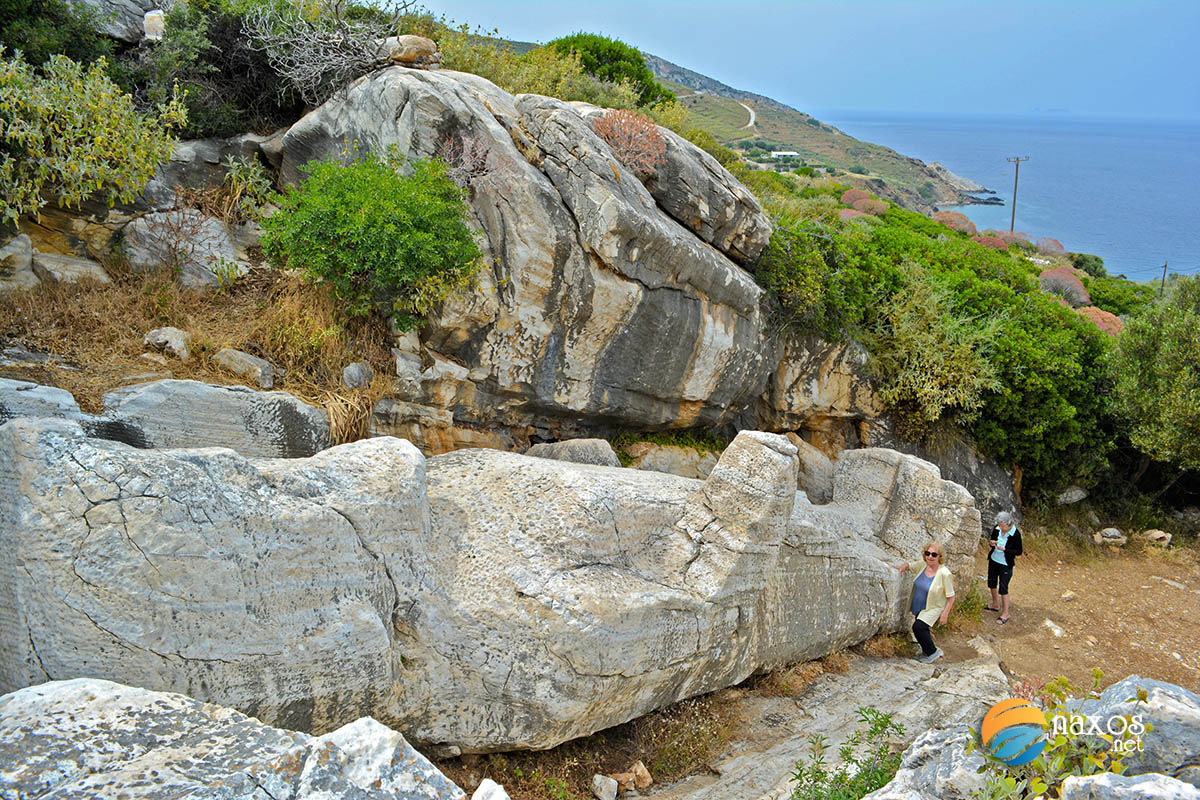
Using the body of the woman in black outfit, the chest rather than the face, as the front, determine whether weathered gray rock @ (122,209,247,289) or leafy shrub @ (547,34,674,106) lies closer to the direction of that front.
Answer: the weathered gray rock

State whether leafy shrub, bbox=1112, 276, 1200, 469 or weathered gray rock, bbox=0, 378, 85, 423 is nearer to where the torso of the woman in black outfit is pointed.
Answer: the weathered gray rock

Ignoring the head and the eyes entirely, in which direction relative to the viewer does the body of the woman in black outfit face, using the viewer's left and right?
facing the viewer and to the left of the viewer

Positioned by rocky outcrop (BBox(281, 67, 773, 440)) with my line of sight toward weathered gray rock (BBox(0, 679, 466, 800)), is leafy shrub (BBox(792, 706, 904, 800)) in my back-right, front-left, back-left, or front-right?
front-left

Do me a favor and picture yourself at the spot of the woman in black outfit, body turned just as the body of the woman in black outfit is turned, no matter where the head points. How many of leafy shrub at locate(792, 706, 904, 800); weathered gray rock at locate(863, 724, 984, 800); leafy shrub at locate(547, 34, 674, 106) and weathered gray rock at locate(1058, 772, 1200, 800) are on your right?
1

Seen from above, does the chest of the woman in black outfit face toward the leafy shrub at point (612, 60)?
no

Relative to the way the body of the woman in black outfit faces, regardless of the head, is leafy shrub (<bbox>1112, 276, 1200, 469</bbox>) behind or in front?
behind

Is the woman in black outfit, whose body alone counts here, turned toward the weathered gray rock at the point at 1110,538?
no
